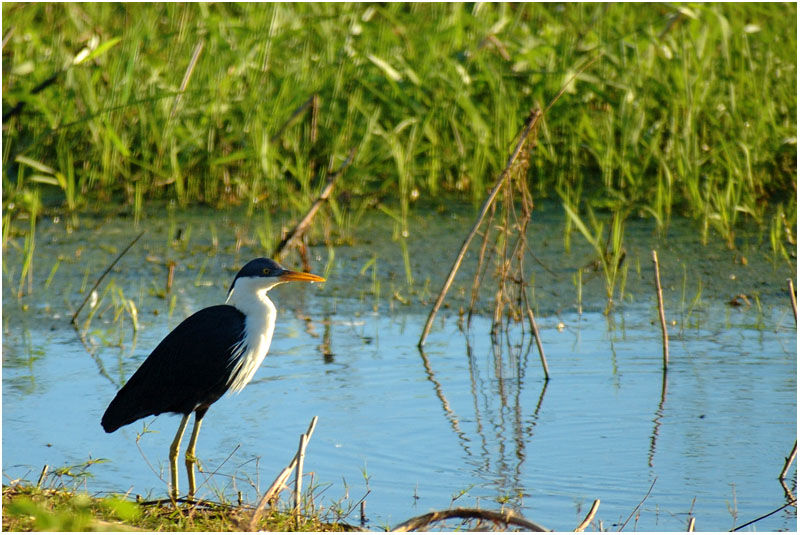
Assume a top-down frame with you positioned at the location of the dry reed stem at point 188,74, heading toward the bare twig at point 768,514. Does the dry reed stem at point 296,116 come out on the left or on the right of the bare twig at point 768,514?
left

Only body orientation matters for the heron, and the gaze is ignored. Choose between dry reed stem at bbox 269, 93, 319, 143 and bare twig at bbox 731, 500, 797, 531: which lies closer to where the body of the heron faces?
the bare twig

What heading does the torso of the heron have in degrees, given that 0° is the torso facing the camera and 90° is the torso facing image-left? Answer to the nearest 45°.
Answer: approximately 270°

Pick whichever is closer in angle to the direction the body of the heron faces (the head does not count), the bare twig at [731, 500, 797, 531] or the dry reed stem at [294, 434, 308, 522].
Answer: the bare twig

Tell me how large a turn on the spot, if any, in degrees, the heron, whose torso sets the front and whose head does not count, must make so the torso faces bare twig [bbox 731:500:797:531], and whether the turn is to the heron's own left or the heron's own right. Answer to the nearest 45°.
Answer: approximately 45° to the heron's own right

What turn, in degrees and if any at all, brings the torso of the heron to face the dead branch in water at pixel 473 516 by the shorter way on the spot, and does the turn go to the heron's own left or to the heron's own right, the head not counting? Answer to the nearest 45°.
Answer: approximately 45° to the heron's own right

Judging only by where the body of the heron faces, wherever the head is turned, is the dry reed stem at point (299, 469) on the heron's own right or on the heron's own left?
on the heron's own right

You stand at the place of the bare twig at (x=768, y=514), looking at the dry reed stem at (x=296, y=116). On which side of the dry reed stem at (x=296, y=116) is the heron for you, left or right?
left

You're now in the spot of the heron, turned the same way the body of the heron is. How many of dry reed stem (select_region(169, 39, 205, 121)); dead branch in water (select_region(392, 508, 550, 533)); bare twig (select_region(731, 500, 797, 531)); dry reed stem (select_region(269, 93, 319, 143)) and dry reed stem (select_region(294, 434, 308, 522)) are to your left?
2

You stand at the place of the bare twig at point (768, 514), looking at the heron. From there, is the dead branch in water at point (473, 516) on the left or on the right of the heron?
left

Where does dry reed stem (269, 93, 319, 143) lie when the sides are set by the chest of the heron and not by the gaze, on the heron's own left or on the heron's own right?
on the heron's own left

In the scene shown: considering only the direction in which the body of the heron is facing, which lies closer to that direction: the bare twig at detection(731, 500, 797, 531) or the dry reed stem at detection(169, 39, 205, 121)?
the bare twig

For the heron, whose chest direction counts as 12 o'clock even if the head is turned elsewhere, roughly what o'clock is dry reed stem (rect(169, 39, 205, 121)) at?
The dry reed stem is roughly at 9 o'clock from the heron.
